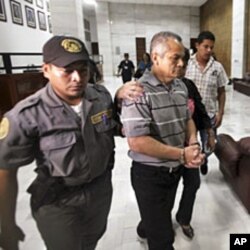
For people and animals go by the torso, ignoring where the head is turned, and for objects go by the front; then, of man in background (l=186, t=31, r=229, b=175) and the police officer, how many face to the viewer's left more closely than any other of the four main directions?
0

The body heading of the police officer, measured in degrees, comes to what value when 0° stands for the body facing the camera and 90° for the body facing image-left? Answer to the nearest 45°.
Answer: approximately 315°

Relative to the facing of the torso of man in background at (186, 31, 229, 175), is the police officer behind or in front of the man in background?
in front

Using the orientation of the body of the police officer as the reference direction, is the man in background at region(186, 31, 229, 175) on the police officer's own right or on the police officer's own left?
on the police officer's own left
